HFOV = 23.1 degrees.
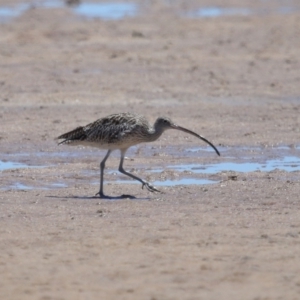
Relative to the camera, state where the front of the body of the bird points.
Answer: to the viewer's right
